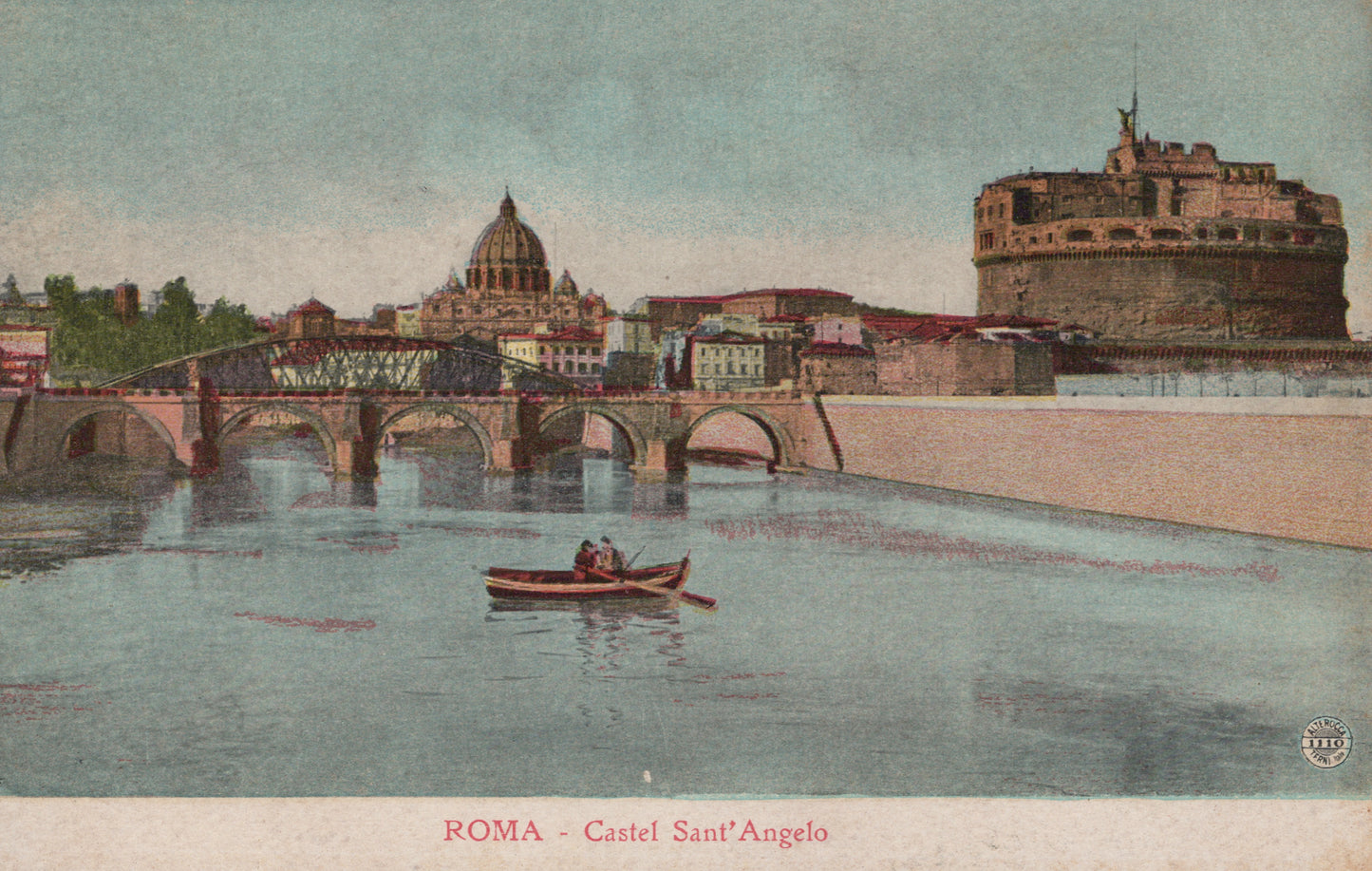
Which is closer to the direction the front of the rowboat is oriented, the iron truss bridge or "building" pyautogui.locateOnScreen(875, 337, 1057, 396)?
the building

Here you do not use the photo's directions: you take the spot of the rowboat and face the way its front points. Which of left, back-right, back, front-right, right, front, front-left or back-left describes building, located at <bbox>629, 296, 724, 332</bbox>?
left

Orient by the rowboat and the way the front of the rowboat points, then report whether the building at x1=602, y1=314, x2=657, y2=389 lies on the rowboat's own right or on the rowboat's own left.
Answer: on the rowboat's own left

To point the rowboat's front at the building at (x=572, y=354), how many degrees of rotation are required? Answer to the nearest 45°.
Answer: approximately 90° to its left

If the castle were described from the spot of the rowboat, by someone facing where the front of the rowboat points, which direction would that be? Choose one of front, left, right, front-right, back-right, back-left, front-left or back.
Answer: front-left

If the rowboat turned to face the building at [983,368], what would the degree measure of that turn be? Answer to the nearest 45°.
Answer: approximately 45° to its left

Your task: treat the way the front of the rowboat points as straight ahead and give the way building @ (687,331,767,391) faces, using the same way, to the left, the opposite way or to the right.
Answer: to the right

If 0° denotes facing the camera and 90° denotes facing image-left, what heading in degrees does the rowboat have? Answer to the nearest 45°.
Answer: approximately 270°

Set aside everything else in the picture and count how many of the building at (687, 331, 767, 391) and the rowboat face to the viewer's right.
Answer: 1

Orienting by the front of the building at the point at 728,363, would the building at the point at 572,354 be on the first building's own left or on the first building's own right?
on the first building's own right

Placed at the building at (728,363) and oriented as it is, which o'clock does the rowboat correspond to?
The rowboat is roughly at 12 o'clock from the building.

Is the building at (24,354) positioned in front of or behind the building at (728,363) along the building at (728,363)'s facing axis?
in front

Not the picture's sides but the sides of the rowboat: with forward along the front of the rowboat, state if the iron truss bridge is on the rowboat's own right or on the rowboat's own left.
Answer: on the rowboat's own left
